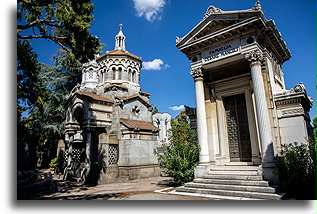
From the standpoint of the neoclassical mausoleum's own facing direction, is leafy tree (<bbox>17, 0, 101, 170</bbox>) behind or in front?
in front

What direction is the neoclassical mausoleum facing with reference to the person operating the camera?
facing the viewer and to the left of the viewer

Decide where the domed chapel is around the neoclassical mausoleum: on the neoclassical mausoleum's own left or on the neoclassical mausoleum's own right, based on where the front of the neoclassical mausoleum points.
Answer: on the neoclassical mausoleum's own right

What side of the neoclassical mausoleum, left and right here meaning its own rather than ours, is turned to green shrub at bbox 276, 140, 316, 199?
left

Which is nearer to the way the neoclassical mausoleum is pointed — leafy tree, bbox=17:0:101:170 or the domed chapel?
the leafy tree

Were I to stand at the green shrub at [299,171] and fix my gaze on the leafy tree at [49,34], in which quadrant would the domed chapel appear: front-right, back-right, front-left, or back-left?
front-right

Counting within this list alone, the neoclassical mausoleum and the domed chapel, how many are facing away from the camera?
0
